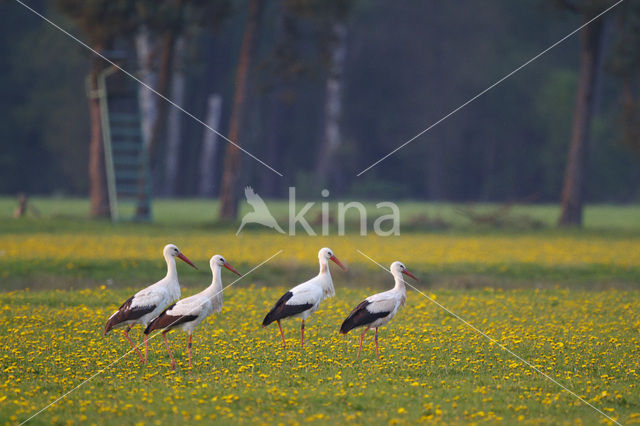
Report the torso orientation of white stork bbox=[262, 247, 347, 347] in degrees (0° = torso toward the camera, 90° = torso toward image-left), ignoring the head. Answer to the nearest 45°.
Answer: approximately 270°

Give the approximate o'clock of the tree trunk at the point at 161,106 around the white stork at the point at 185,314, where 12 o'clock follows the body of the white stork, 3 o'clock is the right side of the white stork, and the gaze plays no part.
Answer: The tree trunk is roughly at 9 o'clock from the white stork.

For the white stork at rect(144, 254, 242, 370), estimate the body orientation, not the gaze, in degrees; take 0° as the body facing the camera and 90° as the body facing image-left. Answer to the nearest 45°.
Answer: approximately 270°

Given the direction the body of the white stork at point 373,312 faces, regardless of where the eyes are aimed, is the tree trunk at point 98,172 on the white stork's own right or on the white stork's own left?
on the white stork's own left

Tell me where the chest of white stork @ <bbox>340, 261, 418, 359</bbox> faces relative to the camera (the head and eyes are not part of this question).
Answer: to the viewer's right

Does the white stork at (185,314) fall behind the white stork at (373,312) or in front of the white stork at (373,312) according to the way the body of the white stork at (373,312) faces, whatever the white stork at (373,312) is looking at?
behind

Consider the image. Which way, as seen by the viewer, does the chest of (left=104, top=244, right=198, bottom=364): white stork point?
to the viewer's right

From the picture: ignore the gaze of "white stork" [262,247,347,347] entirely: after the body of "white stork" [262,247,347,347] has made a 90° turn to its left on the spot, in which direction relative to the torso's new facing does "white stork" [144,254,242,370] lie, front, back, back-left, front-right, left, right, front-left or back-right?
back-left

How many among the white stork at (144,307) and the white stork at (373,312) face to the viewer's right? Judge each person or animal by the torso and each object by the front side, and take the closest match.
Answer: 2
